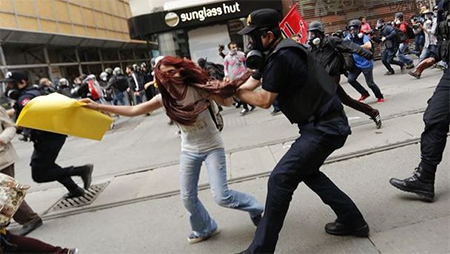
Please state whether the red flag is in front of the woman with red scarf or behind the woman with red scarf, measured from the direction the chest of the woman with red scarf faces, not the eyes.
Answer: behind

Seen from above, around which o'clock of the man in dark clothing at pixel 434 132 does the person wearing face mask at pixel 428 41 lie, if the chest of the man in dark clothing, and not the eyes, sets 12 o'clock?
The person wearing face mask is roughly at 3 o'clock from the man in dark clothing.

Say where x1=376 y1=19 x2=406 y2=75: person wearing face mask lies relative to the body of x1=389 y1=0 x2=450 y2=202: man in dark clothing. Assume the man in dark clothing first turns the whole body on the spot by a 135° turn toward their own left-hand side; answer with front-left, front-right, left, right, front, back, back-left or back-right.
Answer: back-left

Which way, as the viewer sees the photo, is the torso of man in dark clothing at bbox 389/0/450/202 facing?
to the viewer's left

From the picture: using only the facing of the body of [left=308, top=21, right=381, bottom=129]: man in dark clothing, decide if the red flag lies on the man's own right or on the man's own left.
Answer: on the man's own right

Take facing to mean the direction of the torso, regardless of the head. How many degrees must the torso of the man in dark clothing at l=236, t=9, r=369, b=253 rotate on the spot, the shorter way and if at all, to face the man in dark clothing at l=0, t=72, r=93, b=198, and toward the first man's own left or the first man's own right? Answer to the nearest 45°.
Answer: approximately 45° to the first man's own right

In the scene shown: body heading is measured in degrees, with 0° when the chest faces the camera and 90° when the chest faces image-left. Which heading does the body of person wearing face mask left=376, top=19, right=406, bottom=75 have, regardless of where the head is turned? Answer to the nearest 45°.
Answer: approximately 90°

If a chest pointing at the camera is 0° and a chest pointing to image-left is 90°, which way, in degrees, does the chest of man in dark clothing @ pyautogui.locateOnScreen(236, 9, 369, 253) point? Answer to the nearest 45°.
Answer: approximately 90°

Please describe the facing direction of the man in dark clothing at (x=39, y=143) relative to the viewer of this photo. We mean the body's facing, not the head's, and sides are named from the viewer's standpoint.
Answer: facing to the left of the viewer

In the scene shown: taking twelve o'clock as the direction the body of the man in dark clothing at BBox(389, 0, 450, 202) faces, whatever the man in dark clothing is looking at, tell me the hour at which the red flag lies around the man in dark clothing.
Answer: The red flag is roughly at 2 o'clock from the man in dark clothing.

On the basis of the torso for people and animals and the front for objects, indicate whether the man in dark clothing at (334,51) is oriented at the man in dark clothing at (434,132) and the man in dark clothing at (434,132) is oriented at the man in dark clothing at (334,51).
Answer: no

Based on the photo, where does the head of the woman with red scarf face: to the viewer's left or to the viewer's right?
to the viewer's left

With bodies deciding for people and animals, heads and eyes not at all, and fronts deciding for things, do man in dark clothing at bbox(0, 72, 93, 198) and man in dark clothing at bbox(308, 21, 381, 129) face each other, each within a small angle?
no
